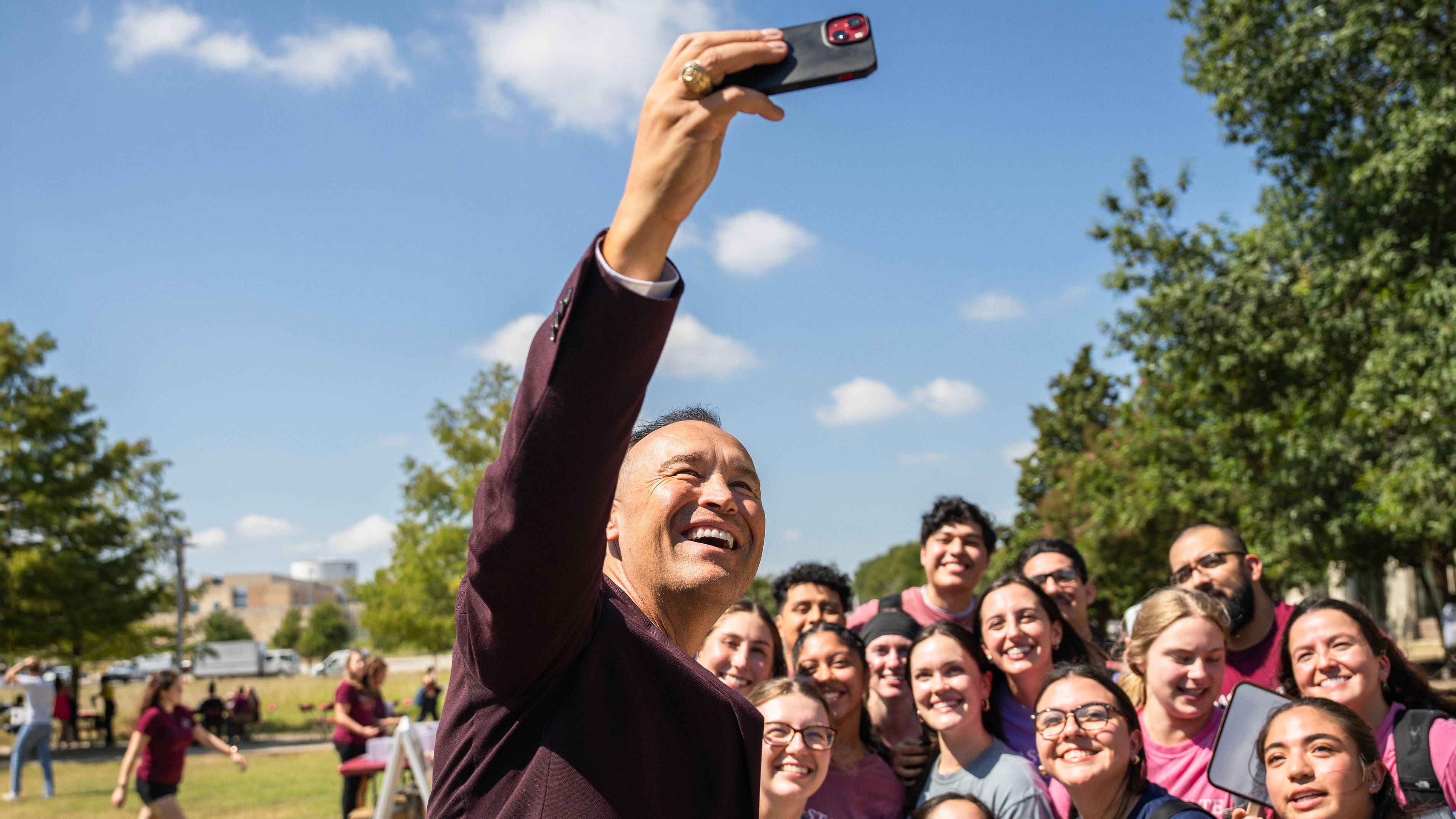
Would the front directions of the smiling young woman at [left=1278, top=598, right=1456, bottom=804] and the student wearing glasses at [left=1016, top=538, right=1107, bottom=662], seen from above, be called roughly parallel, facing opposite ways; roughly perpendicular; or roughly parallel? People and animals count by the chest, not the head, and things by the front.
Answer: roughly parallel

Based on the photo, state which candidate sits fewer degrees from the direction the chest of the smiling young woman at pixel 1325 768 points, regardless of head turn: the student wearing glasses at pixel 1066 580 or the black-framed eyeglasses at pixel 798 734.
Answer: the black-framed eyeglasses

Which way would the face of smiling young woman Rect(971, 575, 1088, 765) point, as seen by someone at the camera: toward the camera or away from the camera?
toward the camera

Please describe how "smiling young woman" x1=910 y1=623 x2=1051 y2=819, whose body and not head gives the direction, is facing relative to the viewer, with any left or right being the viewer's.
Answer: facing the viewer and to the left of the viewer

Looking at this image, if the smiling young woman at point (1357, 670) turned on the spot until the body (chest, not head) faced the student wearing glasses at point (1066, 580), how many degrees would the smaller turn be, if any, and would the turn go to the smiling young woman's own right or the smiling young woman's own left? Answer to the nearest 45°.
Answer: approximately 90° to the smiling young woman's own right

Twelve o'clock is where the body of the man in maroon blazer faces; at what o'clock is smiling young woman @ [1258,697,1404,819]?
The smiling young woman is roughly at 9 o'clock from the man in maroon blazer.

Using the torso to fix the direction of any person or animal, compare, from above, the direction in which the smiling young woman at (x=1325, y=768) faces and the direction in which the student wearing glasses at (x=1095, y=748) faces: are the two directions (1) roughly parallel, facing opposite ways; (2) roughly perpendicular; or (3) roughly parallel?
roughly parallel

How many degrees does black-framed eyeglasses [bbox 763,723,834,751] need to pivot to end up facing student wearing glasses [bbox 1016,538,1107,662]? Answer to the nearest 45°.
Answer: approximately 135° to its left

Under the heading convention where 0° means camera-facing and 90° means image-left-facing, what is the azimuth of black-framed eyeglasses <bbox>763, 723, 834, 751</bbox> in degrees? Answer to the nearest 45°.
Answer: approximately 0°

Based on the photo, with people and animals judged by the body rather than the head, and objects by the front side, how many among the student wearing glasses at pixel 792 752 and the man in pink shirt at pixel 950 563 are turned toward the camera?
2

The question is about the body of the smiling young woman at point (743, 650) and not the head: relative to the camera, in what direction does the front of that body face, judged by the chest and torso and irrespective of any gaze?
toward the camera
